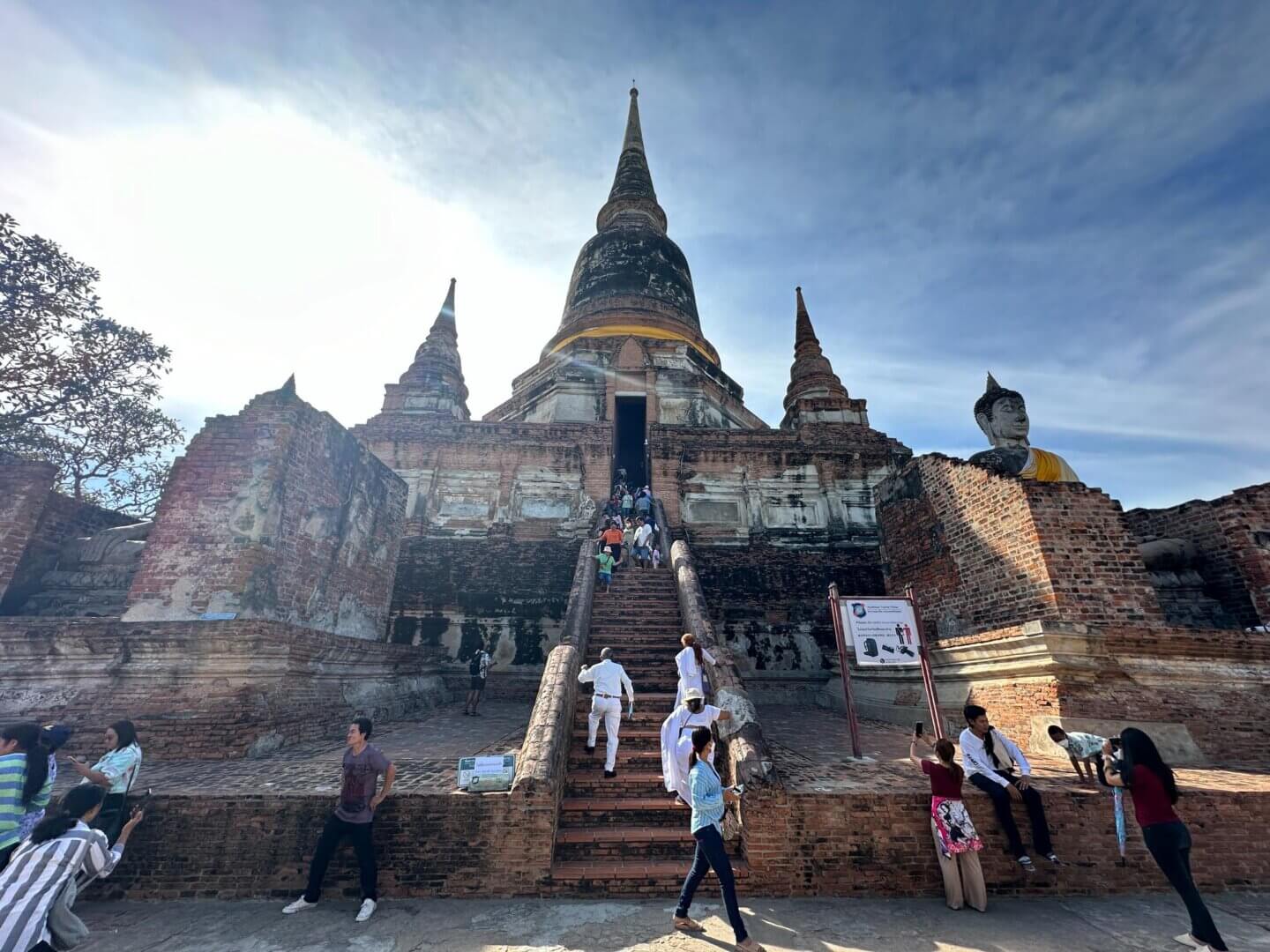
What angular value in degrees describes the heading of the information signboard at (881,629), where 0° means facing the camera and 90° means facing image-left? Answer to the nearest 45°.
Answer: approximately 0°

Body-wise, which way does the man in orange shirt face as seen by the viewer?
toward the camera

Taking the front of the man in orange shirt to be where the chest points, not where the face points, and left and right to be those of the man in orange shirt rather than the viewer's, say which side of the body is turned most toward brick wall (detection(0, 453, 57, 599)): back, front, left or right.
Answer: right

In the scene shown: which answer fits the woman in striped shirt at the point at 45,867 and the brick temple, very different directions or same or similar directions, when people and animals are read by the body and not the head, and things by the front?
very different directions

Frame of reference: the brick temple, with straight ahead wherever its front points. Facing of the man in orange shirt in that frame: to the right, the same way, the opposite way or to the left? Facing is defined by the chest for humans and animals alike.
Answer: the same way

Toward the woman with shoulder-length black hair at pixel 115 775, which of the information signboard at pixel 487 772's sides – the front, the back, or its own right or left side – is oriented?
right

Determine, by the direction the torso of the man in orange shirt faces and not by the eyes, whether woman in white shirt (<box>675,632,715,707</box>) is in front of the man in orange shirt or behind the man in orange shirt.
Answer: in front

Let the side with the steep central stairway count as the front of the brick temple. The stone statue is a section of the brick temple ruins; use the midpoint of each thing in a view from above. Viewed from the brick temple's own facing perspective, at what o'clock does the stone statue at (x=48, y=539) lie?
The stone statue is roughly at 3 o'clock from the brick temple.

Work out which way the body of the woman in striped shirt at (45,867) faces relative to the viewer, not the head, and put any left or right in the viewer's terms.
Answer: facing away from the viewer and to the right of the viewer

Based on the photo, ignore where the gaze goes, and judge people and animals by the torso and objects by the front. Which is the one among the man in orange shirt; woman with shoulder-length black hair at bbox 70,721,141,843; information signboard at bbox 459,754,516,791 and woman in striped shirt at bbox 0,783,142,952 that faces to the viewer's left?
the woman with shoulder-length black hair
